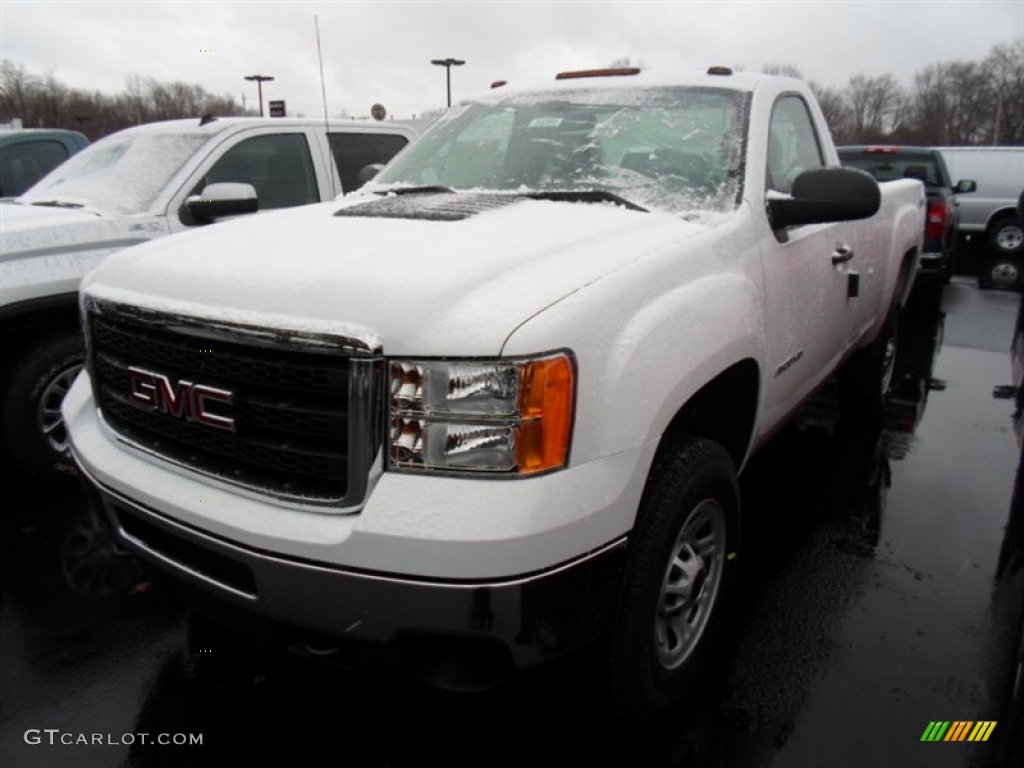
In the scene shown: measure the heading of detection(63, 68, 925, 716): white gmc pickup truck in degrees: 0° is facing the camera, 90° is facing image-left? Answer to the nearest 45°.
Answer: approximately 45°

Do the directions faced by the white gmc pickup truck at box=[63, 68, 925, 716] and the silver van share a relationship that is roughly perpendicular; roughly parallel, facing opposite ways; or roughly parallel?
roughly perpendicular

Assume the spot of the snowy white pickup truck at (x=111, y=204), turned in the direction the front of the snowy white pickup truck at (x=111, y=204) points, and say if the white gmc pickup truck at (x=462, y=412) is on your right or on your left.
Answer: on your left

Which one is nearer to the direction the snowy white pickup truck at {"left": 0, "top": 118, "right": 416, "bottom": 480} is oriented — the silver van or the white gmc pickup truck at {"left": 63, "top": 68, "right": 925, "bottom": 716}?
the white gmc pickup truck
